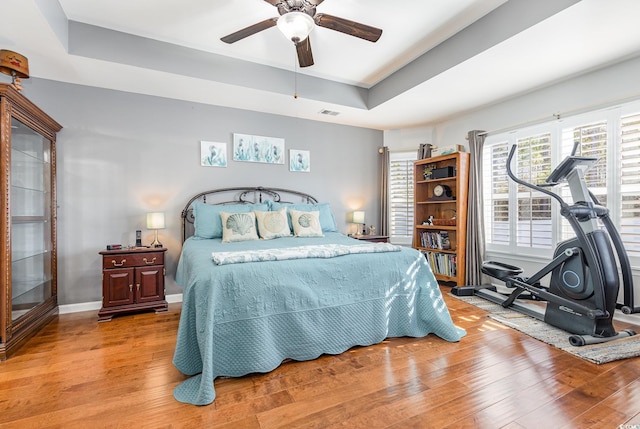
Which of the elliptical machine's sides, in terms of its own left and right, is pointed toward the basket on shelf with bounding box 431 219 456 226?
back

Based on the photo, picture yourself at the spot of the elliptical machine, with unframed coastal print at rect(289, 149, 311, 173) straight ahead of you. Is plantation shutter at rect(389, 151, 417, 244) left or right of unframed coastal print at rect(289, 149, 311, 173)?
right

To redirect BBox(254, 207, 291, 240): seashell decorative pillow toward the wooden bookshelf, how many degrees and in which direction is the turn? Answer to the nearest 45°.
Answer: approximately 90° to its left

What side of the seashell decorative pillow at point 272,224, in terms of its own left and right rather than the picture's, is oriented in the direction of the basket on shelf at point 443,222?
left

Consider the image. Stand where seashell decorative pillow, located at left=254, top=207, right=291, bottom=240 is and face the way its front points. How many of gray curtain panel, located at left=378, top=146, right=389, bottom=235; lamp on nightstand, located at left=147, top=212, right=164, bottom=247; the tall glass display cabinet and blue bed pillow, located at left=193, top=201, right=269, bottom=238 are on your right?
3

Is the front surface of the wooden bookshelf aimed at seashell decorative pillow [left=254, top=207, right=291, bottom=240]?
yes

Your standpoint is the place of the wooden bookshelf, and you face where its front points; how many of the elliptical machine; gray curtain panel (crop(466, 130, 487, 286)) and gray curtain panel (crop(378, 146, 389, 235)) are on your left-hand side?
2

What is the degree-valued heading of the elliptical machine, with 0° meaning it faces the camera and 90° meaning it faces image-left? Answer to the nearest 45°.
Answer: approximately 315°

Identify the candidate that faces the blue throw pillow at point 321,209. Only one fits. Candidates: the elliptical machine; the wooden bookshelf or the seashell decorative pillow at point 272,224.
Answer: the wooden bookshelf
